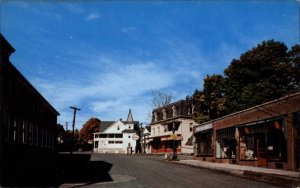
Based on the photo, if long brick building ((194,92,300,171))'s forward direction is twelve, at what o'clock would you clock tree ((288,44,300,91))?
The tree is roughly at 5 o'clock from the long brick building.

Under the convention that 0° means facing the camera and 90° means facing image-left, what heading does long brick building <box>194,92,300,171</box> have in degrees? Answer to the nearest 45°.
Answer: approximately 45°

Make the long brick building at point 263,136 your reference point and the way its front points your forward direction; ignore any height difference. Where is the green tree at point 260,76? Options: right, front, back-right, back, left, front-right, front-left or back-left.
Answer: back-right
